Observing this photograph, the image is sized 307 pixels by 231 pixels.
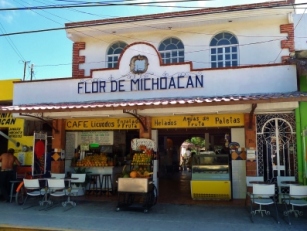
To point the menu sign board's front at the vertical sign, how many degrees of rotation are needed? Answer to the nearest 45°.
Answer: approximately 90° to its right

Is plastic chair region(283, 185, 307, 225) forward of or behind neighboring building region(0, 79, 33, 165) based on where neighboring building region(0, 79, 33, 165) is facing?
forward

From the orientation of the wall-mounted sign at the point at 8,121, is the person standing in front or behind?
in front

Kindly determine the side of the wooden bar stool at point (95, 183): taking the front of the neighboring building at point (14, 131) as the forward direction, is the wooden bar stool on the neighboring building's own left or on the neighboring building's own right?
on the neighboring building's own left
